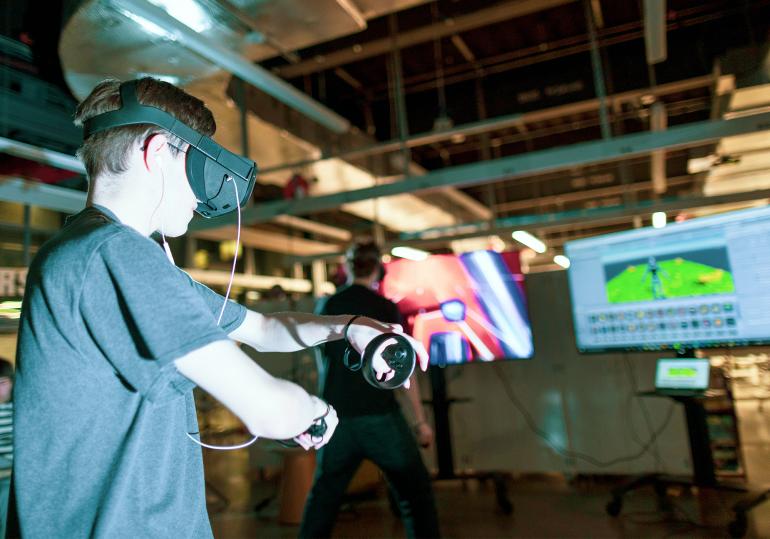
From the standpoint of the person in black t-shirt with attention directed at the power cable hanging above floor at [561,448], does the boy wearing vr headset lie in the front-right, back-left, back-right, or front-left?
back-right

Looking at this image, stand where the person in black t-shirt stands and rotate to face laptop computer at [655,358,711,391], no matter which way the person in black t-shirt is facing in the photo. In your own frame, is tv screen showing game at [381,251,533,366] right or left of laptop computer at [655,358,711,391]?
left

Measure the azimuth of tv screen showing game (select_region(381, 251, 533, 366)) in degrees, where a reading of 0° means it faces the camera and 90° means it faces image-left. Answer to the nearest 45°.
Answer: approximately 0°

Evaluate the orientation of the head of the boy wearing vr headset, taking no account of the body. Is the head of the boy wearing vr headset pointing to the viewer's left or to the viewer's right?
to the viewer's right

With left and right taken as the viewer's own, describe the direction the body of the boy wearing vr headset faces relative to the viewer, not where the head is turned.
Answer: facing to the right of the viewer

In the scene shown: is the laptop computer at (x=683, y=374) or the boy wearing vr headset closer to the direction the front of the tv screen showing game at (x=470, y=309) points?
the boy wearing vr headset

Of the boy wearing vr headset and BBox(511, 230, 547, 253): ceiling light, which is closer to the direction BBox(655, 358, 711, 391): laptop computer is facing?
the boy wearing vr headset
